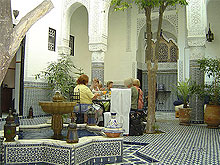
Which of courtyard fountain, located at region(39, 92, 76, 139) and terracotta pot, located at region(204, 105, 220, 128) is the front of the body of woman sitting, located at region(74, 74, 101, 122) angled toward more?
the terracotta pot

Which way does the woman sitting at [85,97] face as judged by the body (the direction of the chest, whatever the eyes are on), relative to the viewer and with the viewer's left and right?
facing away from the viewer and to the right of the viewer

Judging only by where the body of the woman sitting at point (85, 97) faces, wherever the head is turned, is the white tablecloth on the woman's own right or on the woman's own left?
on the woman's own right

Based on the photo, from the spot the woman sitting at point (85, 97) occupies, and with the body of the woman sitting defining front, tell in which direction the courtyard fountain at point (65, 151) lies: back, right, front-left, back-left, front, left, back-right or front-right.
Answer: back-right

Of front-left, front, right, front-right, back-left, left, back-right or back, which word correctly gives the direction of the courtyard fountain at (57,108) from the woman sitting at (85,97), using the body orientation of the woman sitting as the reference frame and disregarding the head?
back-right

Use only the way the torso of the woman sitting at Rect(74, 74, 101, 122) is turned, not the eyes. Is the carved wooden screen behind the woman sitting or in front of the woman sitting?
in front

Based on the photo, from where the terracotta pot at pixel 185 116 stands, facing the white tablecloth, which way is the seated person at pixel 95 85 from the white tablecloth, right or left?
right

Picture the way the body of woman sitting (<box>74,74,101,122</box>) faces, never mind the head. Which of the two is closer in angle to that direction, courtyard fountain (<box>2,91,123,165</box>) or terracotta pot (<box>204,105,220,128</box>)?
the terracotta pot

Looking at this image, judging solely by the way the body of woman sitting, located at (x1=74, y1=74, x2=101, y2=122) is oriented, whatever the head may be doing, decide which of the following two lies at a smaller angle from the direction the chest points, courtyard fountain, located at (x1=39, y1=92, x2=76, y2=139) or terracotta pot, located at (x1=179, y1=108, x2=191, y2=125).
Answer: the terracotta pot

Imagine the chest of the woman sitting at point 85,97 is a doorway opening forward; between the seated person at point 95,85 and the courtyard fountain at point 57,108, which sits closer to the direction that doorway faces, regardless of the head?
the seated person

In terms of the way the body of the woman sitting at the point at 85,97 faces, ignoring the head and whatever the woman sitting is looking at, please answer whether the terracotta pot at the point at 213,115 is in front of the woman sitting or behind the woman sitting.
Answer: in front

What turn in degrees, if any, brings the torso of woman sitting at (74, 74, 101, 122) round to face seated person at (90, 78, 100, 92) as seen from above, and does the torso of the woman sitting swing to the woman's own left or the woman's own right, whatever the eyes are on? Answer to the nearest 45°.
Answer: approximately 45° to the woman's own left
